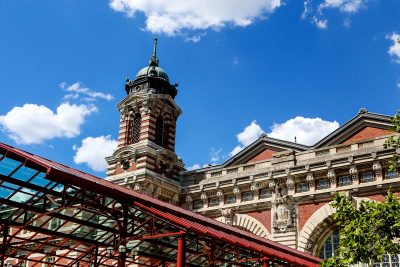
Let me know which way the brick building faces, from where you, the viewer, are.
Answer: facing the viewer and to the left of the viewer

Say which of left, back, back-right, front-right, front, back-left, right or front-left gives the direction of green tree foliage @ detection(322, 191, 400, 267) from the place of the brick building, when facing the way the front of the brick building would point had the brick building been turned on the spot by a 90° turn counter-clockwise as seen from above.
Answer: front-right
